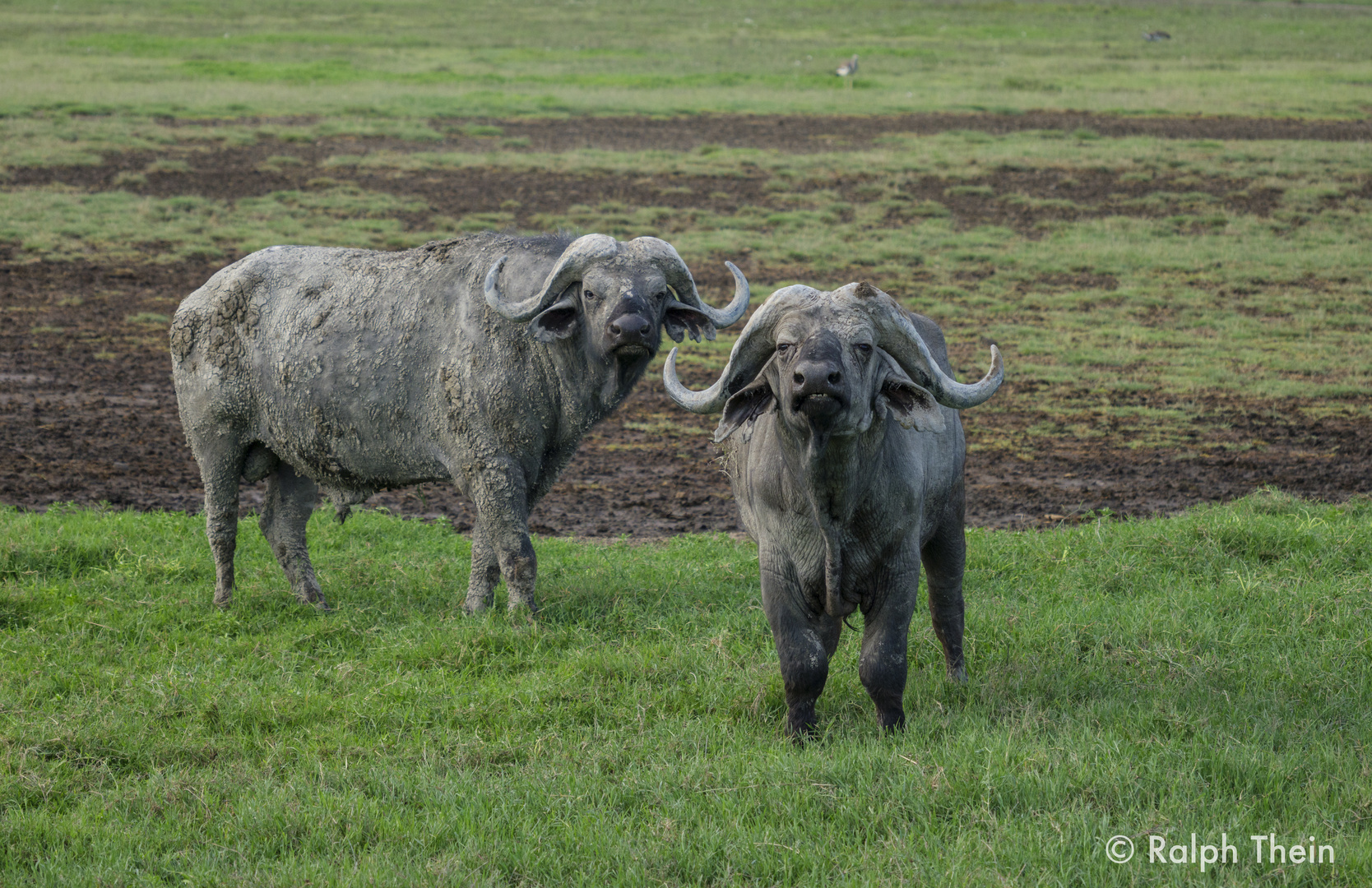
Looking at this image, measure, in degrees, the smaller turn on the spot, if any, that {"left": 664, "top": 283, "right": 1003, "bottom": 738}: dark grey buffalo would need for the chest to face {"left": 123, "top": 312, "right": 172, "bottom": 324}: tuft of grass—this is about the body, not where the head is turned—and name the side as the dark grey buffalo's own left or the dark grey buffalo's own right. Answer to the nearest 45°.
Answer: approximately 135° to the dark grey buffalo's own right

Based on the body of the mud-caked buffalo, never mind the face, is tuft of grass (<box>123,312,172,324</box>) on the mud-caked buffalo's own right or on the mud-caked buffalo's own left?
on the mud-caked buffalo's own left

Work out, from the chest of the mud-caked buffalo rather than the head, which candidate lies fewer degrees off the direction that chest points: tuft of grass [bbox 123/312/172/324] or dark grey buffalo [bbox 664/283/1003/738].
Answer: the dark grey buffalo

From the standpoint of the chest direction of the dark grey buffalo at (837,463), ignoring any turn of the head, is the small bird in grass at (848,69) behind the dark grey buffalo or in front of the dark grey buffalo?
behind

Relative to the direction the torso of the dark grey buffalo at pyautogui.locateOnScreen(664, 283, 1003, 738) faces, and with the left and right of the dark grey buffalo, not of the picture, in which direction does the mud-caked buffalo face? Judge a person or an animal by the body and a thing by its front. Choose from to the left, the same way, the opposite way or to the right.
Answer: to the left

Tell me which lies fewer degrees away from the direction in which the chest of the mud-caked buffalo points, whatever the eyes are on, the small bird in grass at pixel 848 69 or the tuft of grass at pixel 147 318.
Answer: the small bird in grass

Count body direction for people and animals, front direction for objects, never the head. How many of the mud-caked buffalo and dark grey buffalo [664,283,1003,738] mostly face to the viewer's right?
1

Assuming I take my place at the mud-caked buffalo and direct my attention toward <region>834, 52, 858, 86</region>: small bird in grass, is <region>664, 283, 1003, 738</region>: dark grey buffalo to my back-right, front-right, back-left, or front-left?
back-right

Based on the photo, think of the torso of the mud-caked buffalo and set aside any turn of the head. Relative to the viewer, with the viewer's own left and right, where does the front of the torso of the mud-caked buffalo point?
facing to the right of the viewer

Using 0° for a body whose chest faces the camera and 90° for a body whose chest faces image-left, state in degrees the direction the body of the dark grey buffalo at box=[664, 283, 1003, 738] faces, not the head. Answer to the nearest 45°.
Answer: approximately 0°

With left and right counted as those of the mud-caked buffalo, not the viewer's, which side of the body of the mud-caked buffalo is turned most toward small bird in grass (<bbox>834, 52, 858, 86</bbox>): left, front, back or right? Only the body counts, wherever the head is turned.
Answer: left

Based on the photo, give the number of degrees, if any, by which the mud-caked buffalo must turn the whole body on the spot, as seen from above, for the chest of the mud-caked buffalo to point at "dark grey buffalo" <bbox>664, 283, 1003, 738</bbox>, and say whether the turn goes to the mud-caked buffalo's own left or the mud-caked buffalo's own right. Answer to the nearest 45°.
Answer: approximately 45° to the mud-caked buffalo's own right
